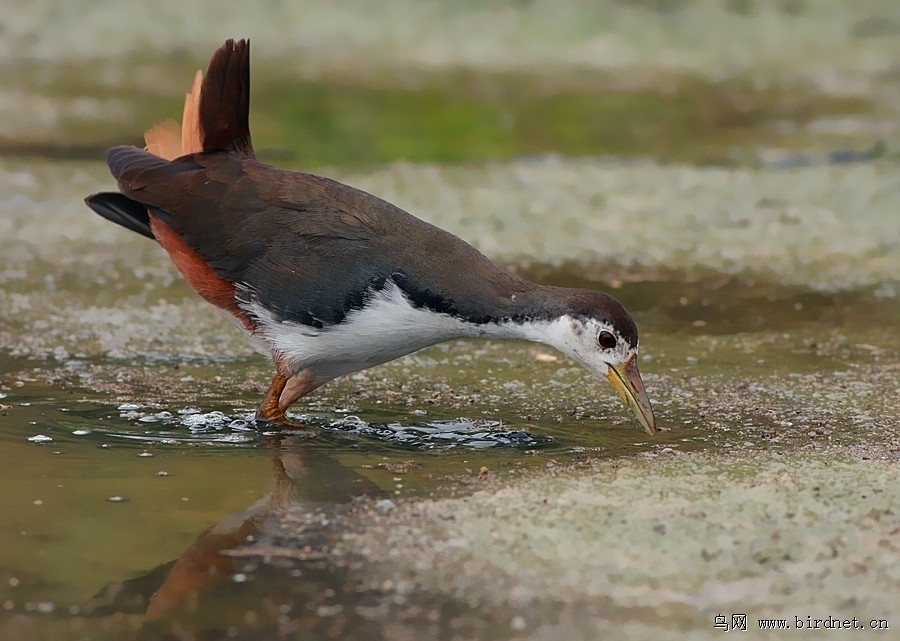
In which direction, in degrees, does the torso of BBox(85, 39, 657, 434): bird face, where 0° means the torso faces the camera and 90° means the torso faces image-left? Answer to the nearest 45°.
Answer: approximately 270°
